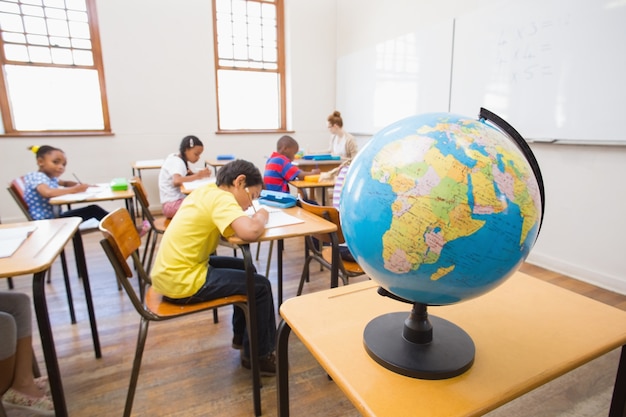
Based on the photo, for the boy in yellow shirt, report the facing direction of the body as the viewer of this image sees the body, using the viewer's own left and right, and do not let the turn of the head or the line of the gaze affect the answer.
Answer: facing to the right of the viewer

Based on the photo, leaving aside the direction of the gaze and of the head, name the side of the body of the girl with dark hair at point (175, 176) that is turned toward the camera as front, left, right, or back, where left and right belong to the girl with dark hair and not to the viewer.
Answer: right

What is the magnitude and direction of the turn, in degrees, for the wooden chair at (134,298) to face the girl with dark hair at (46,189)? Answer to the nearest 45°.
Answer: approximately 90° to its left

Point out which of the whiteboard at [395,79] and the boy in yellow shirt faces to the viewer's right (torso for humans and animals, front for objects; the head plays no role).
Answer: the boy in yellow shirt

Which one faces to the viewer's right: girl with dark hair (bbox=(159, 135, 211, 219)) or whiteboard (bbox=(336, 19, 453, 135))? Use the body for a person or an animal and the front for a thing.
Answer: the girl with dark hair

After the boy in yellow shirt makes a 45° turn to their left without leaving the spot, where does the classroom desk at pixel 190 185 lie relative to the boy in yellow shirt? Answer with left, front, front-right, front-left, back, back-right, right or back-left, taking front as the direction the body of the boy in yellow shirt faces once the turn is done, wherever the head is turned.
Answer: front-left

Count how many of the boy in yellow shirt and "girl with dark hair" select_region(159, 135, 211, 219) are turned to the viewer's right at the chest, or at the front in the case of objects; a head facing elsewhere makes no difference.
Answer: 2

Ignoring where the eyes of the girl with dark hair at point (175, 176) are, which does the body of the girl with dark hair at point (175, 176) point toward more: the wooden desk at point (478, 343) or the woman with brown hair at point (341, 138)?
the woman with brown hair

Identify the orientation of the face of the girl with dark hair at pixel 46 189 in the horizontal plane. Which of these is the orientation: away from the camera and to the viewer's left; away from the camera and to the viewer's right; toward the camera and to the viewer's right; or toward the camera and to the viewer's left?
toward the camera and to the viewer's right

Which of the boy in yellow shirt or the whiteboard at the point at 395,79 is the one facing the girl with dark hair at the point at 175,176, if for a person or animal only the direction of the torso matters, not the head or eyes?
the whiteboard

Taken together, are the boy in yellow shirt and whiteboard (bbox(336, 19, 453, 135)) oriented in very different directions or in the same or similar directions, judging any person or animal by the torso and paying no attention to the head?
very different directions

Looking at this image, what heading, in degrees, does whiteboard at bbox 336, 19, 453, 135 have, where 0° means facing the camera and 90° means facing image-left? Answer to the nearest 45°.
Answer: approximately 45°

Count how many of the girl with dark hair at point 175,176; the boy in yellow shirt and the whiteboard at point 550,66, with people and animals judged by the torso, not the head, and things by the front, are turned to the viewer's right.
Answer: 2

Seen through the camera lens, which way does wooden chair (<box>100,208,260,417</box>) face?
facing to the right of the viewer
